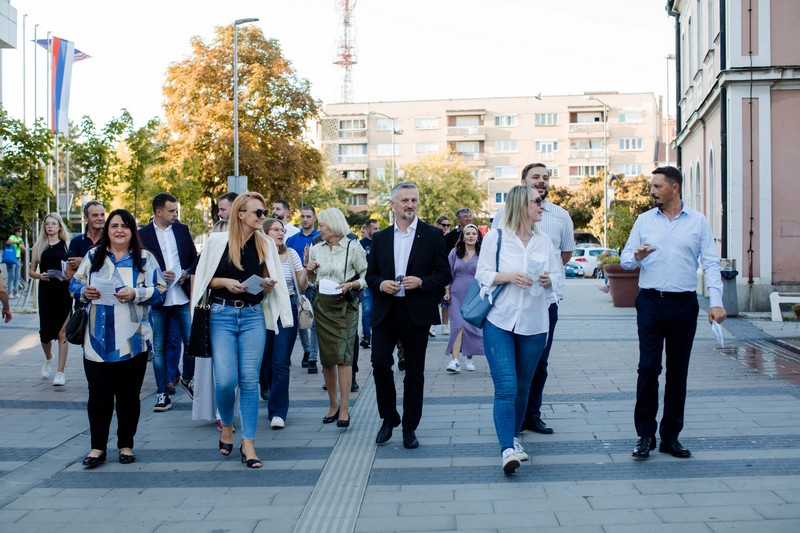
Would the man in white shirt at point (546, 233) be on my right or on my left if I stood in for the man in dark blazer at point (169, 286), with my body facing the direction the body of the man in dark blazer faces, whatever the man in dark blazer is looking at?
on my left

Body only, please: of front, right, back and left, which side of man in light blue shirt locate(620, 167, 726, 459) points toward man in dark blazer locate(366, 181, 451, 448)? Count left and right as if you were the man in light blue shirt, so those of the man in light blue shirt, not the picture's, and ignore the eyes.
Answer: right

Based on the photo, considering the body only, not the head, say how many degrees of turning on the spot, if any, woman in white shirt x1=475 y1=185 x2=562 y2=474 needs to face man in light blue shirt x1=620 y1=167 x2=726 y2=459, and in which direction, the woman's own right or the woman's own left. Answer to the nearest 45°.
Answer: approximately 90° to the woman's own left

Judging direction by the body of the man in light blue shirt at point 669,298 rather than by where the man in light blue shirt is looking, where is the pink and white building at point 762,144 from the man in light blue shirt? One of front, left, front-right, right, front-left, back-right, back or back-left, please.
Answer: back

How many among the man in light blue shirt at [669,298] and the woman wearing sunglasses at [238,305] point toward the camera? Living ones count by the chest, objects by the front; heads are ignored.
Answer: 2

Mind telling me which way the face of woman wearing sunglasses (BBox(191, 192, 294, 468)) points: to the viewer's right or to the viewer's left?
to the viewer's right

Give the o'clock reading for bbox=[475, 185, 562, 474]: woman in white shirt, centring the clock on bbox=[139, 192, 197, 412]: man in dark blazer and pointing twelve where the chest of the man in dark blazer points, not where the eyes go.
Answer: The woman in white shirt is roughly at 11 o'clock from the man in dark blazer.
